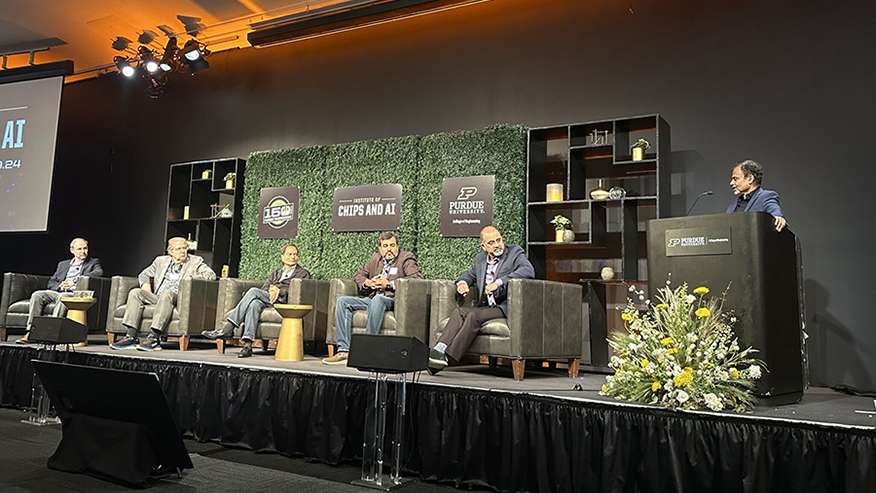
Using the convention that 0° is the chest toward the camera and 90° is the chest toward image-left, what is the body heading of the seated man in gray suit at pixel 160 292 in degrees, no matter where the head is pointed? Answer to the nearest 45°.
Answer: approximately 45°

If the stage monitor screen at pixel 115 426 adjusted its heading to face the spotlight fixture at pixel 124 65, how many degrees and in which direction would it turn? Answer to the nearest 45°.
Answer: approximately 45° to its left

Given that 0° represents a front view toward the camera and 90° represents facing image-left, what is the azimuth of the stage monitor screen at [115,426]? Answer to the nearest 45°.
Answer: approximately 225°

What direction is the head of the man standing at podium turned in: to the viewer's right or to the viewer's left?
to the viewer's left

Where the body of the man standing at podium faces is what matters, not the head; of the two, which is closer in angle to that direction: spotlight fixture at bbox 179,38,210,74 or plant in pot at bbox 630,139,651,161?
the spotlight fixture

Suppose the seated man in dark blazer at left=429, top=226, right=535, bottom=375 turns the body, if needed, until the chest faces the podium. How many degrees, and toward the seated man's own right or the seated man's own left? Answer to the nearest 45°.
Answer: approximately 90° to the seated man's own left

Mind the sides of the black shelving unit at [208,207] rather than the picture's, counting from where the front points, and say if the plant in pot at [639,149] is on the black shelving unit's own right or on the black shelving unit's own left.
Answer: on the black shelving unit's own left

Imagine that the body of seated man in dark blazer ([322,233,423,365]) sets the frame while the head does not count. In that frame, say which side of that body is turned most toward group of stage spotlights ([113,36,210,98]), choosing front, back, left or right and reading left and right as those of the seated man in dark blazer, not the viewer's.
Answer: right
